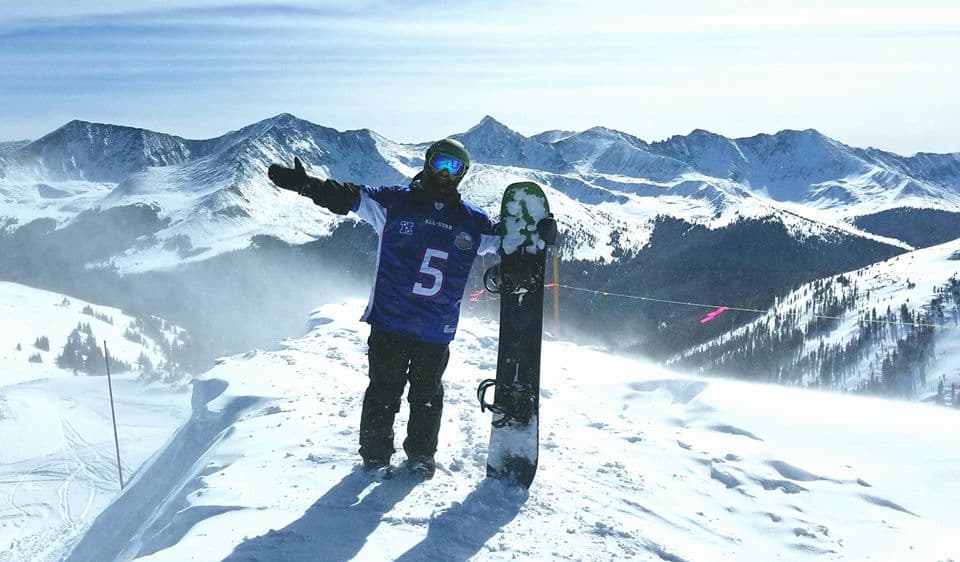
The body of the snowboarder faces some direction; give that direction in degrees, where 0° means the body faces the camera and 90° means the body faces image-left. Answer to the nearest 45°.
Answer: approximately 0°
